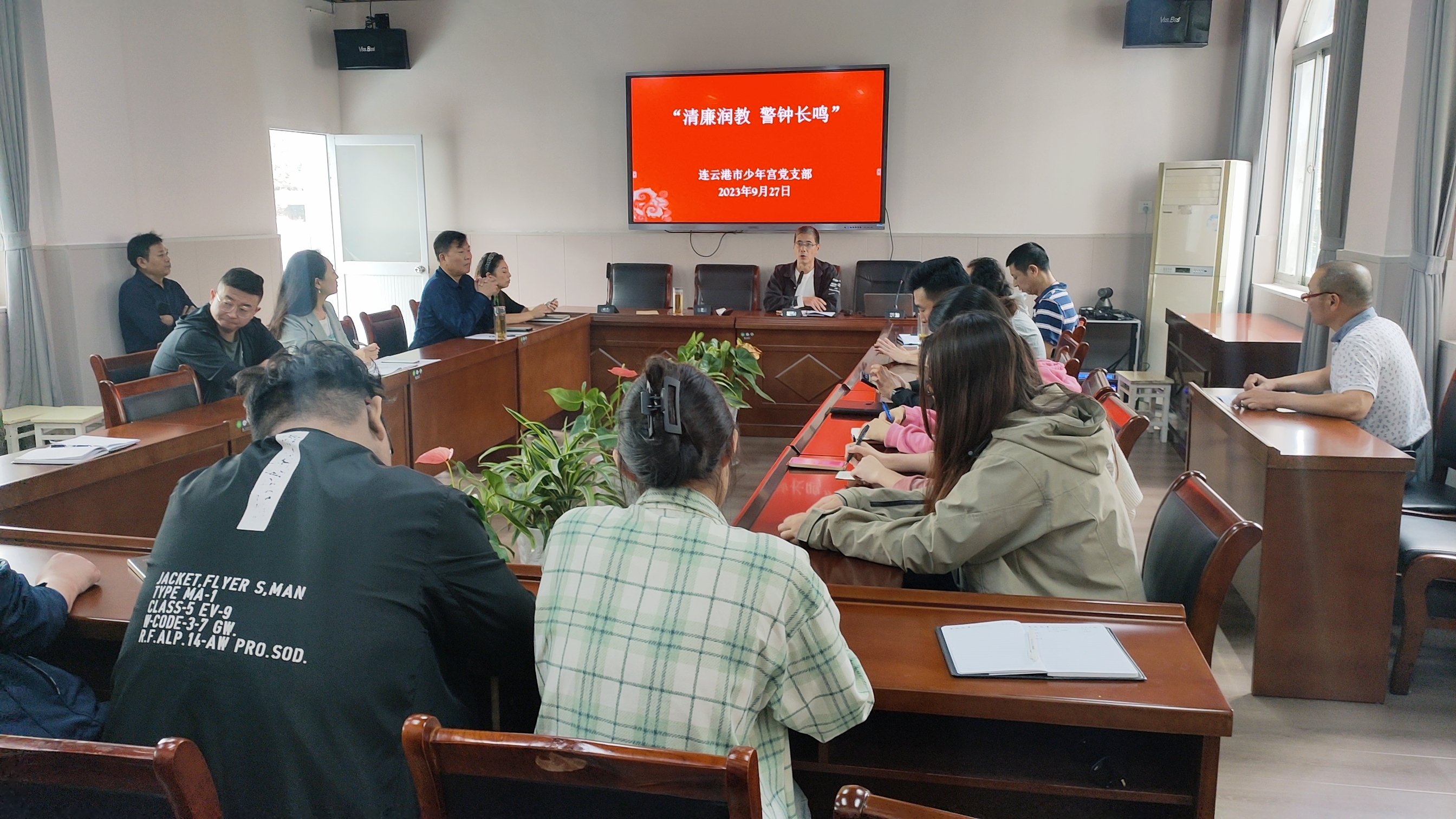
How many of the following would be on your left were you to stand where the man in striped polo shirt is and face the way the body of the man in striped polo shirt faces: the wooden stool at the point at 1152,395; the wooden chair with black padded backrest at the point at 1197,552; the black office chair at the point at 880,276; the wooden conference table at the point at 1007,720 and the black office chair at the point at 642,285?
2

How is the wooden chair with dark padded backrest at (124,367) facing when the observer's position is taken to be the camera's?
facing the viewer and to the right of the viewer

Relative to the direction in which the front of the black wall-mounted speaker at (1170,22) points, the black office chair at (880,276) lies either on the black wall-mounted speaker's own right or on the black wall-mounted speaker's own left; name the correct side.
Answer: on the black wall-mounted speaker's own right

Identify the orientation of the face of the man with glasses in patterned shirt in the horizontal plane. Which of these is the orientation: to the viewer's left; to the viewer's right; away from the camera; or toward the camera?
to the viewer's left

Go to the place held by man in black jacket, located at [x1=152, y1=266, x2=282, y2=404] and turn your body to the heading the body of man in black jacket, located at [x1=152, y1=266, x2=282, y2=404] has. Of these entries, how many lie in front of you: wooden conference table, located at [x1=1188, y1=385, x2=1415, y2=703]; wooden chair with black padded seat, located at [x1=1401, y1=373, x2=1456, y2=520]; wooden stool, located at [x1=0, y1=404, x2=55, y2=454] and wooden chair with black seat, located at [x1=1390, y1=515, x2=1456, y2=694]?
3

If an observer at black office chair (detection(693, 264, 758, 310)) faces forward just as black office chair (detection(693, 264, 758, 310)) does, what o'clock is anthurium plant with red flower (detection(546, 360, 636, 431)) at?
The anthurium plant with red flower is roughly at 12 o'clock from the black office chair.

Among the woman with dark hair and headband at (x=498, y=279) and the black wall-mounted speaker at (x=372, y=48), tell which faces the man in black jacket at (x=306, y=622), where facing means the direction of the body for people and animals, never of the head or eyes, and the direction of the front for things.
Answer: the black wall-mounted speaker

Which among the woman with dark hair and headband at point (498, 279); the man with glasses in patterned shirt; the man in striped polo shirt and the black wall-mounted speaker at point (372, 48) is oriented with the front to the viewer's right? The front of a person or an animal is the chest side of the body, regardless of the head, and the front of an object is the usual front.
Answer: the woman with dark hair and headband

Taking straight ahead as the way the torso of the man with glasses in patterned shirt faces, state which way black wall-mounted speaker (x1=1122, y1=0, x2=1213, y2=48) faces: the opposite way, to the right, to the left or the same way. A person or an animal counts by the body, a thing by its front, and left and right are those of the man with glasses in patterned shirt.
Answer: to the left

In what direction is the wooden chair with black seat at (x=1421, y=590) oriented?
to the viewer's left

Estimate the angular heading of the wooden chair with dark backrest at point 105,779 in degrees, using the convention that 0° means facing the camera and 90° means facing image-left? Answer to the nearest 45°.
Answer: approximately 225°

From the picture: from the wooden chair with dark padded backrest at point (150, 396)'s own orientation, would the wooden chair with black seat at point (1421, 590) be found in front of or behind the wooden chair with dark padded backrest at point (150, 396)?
in front

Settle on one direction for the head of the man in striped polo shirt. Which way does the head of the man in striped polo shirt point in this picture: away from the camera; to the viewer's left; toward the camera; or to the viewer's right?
to the viewer's left
